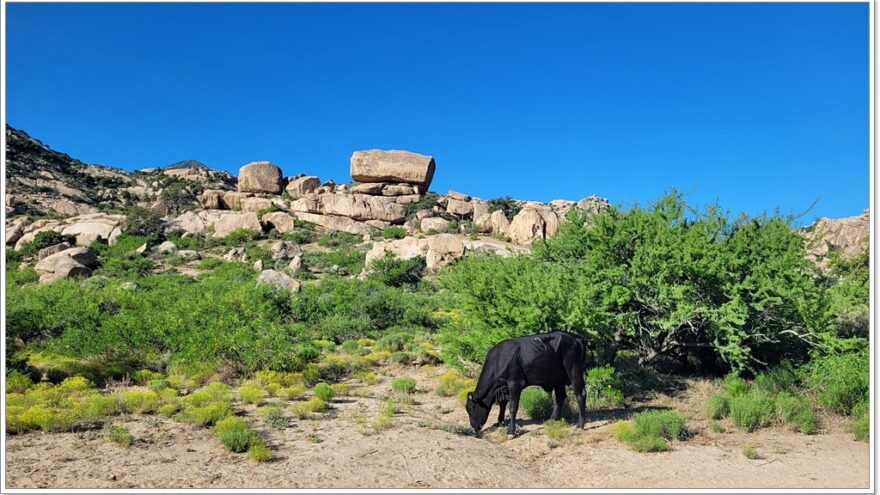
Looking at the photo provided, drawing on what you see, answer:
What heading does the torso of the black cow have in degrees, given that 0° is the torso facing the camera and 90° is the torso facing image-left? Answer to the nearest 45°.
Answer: approximately 90°

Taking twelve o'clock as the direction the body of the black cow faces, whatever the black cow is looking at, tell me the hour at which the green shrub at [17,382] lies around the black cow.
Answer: The green shrub is roughly at 12 o'clock from the black cow.

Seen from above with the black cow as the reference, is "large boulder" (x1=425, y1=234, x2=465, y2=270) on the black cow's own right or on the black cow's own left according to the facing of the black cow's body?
on the black cow's own right

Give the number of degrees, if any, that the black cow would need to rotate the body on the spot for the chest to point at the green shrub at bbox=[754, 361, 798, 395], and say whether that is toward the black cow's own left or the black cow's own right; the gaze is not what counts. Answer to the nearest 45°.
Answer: approximately 135° to the black cow's own right

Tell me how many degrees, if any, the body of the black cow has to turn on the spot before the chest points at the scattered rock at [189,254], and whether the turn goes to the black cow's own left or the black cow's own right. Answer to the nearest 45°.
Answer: approximately 45° to the black cow's own right

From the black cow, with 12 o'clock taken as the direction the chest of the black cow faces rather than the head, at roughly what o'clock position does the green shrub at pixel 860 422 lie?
The green shrub is roughly at 6 o'clock from the black cow.

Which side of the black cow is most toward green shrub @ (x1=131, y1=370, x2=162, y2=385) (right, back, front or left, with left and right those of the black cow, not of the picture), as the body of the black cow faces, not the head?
front

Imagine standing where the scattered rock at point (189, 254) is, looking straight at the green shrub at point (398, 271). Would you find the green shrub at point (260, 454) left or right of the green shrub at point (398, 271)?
right

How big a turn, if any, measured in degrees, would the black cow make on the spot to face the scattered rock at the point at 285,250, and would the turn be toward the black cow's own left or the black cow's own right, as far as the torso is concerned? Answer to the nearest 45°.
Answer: approximately 45° to the black cow's own right

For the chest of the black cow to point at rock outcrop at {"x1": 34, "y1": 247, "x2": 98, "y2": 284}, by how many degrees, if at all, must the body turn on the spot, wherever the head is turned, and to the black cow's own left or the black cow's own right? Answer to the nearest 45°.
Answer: approximately 45° to the black cow's own right

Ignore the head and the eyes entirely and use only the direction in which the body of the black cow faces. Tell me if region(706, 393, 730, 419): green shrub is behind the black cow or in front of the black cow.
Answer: behind

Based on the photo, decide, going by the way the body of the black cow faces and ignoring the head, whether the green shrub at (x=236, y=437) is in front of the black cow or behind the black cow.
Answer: in front

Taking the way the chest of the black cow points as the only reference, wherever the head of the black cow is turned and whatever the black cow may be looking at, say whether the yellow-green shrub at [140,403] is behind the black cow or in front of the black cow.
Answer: in front

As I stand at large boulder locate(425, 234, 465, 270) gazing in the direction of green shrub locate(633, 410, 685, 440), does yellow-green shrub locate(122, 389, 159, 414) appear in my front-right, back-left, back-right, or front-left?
front-right

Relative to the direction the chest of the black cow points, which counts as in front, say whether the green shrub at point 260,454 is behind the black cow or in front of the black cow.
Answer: in front

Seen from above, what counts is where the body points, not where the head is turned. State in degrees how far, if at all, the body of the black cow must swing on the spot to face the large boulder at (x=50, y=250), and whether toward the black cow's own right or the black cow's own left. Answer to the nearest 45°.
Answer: approximately 45° to the black cow's own right

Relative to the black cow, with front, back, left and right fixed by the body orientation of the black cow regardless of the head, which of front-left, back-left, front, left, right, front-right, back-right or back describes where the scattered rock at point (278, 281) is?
front-right

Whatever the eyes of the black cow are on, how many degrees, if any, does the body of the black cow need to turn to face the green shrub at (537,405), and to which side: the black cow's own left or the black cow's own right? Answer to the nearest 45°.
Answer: approximately 90° to the black cow's own right
